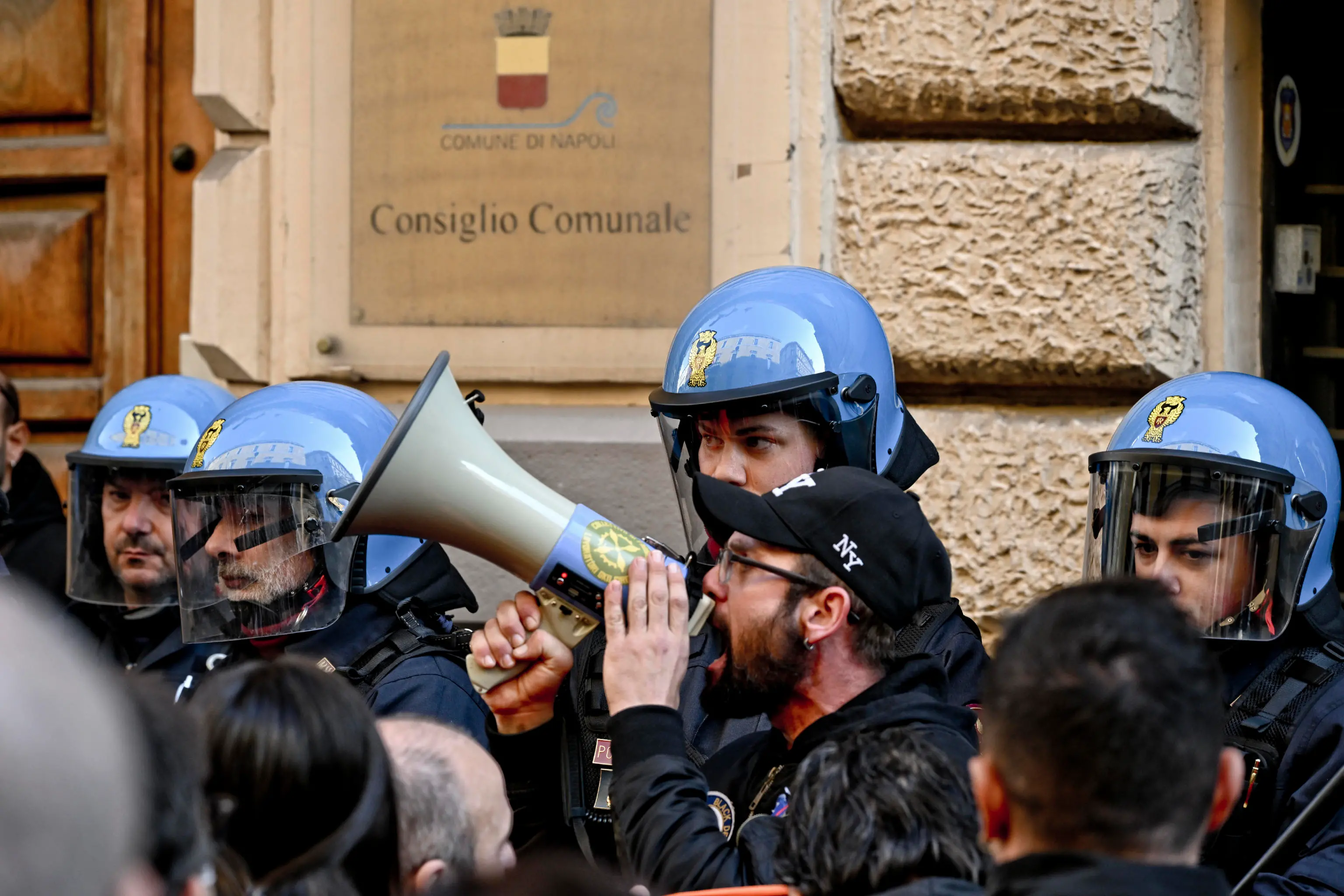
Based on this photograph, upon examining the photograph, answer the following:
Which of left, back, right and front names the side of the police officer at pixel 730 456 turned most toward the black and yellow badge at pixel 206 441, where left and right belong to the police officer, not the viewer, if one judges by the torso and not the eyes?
right

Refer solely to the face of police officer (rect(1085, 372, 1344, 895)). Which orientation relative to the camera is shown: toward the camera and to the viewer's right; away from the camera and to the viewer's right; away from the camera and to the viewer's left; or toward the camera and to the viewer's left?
toward the camera and to the viewer's left

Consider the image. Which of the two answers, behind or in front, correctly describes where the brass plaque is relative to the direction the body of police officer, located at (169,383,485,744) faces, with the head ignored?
behind

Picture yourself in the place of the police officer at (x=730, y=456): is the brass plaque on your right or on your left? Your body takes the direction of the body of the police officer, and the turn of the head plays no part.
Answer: on your right

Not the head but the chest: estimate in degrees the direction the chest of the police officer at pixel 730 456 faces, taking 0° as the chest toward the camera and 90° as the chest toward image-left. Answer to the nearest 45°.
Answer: approximately 45°

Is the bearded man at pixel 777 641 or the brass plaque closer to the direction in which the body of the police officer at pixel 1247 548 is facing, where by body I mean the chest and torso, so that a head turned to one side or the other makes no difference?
the bearded man

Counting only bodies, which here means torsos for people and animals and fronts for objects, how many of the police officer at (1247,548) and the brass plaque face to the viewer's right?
0

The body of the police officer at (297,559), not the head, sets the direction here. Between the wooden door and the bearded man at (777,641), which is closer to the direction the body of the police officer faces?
the bearded man

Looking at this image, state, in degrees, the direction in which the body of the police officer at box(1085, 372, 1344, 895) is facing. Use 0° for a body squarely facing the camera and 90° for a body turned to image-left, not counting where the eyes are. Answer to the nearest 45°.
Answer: approximately 45°

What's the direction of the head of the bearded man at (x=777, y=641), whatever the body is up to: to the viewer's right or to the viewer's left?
to the viewer's left
